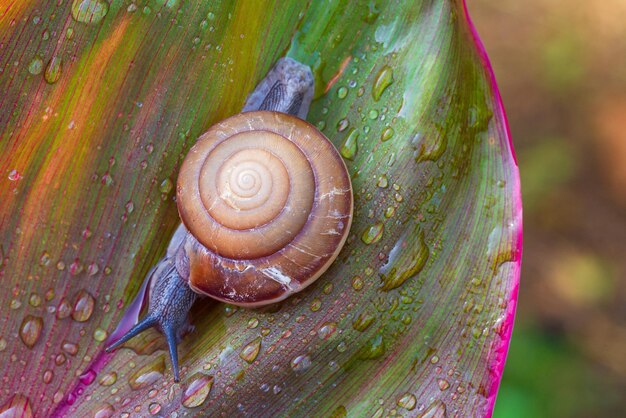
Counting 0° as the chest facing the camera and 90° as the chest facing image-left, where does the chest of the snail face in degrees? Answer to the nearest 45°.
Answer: approximately 45°
